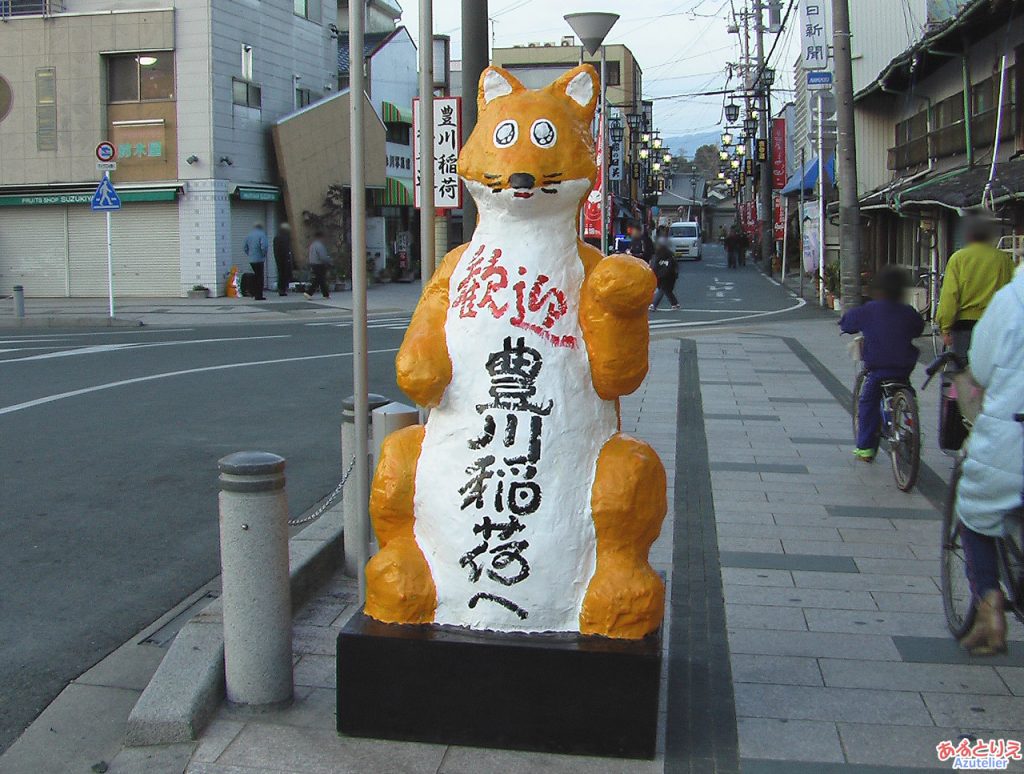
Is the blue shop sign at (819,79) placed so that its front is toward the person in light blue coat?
yes

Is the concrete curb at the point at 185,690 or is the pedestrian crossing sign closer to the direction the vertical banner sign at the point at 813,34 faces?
the concrete curb

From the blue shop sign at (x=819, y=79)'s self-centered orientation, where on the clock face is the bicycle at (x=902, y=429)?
The bicycle is roughly at 12 o'clock from the blue shop sign.

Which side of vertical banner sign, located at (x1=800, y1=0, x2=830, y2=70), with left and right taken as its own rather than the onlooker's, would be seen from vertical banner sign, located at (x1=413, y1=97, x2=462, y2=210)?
front

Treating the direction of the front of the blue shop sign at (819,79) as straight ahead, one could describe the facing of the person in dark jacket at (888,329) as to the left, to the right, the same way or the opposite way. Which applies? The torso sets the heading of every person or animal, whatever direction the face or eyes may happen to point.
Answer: the opposite way

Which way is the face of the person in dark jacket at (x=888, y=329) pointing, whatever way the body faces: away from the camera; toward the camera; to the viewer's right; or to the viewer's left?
away from the camera

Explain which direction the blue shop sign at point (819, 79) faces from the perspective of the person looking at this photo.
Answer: facing the viewer

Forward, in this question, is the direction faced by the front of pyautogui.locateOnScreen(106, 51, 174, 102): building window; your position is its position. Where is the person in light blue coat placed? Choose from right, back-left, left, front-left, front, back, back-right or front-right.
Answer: front

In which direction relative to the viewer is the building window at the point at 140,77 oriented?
toward the camera

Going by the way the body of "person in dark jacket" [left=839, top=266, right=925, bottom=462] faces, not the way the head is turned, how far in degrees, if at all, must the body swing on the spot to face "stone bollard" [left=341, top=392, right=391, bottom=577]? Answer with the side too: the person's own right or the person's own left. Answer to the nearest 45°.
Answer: approximately 135° to the person's own left

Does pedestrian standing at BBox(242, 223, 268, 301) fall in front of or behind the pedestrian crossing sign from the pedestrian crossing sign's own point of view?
behind

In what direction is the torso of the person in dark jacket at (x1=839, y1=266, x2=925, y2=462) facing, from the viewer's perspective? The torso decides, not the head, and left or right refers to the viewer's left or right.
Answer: facing away from the viewer

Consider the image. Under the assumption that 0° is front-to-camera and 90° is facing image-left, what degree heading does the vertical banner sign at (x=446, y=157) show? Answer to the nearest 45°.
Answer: approximately 0°
